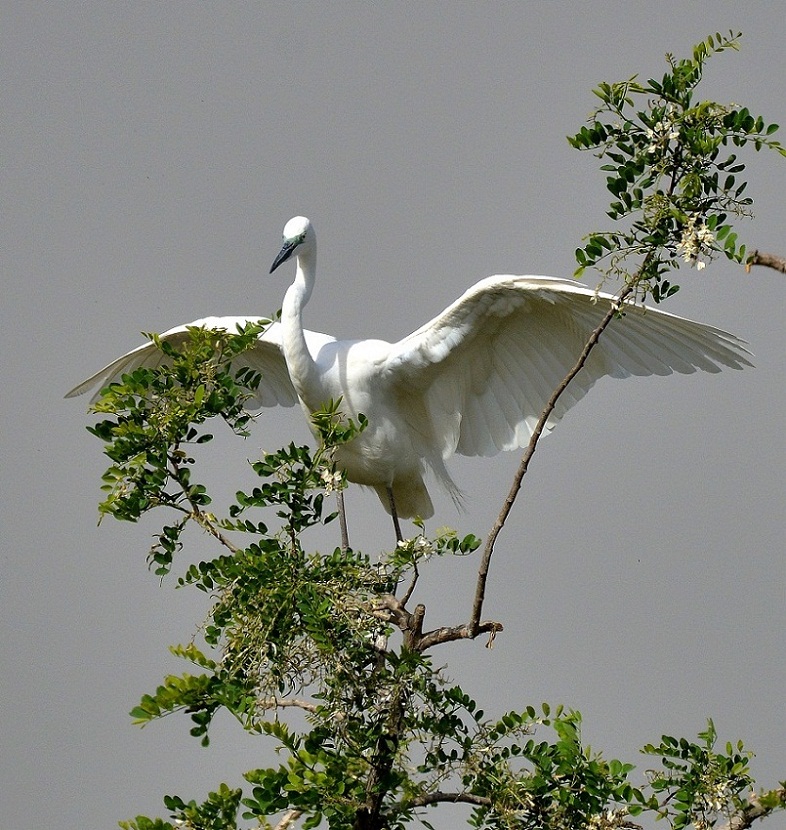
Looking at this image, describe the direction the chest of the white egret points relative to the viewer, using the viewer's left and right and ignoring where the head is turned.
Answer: facing the viewer and to the left of the viewer
